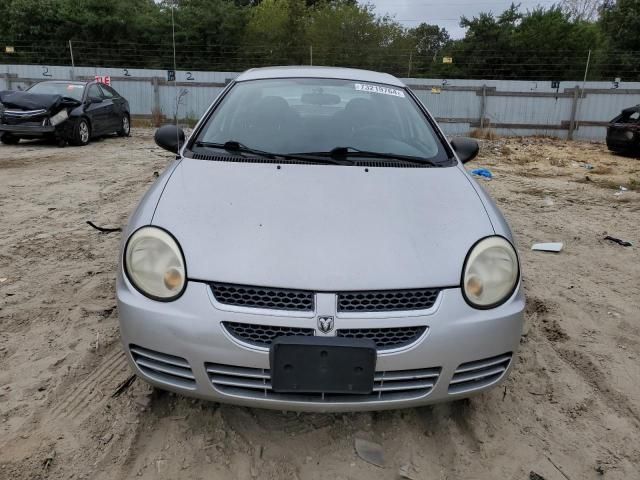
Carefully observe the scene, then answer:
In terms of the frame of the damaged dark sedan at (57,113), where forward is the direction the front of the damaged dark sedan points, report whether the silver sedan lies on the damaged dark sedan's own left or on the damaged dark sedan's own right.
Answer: on the damaged dark sedan's own left

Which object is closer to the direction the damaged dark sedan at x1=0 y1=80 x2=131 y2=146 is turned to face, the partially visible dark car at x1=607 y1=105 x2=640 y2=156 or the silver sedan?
the silver sedan

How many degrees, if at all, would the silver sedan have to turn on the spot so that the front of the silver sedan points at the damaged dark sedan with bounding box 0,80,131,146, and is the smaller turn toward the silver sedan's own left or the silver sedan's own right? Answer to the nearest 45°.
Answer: approximately 135° to the silver sedan's own right

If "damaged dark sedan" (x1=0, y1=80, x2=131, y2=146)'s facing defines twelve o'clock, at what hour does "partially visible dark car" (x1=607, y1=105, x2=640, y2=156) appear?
"partially visible dark car" (x1=607, y1=105, x2=640, y2=156) is roughly at 8 o'clock from "damaged dark sedan" (x1=0, y1=80, x2=131, y2=146).

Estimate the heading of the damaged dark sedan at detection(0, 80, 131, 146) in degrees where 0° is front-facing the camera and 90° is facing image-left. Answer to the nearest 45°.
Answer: approximately 45°

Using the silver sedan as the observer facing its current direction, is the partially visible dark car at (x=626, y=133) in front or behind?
behind

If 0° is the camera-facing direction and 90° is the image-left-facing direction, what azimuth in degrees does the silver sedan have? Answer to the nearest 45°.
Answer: approximately 0°
